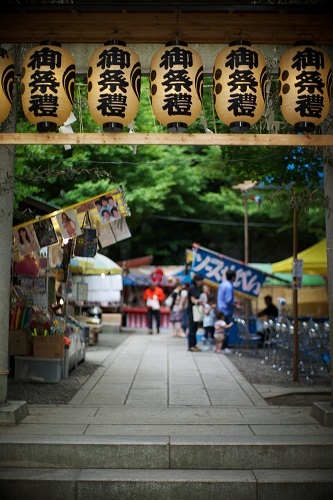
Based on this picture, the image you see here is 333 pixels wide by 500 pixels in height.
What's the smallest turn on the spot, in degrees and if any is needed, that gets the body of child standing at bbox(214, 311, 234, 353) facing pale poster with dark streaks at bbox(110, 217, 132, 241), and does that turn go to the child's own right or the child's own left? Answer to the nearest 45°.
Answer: approximately 180°

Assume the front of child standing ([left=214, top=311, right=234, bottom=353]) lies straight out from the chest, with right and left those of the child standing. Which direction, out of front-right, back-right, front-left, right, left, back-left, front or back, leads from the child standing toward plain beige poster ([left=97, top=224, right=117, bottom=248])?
back

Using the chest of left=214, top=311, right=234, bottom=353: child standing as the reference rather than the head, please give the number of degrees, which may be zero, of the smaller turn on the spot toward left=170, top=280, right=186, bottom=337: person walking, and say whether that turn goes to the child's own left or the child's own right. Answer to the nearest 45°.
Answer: approximately 45° to the child's own left
